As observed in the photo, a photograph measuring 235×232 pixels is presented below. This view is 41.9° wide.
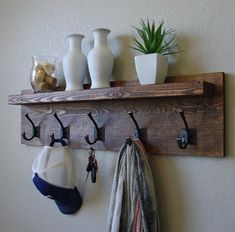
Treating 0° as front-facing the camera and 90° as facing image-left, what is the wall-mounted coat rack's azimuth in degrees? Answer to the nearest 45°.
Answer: approximately 45°
